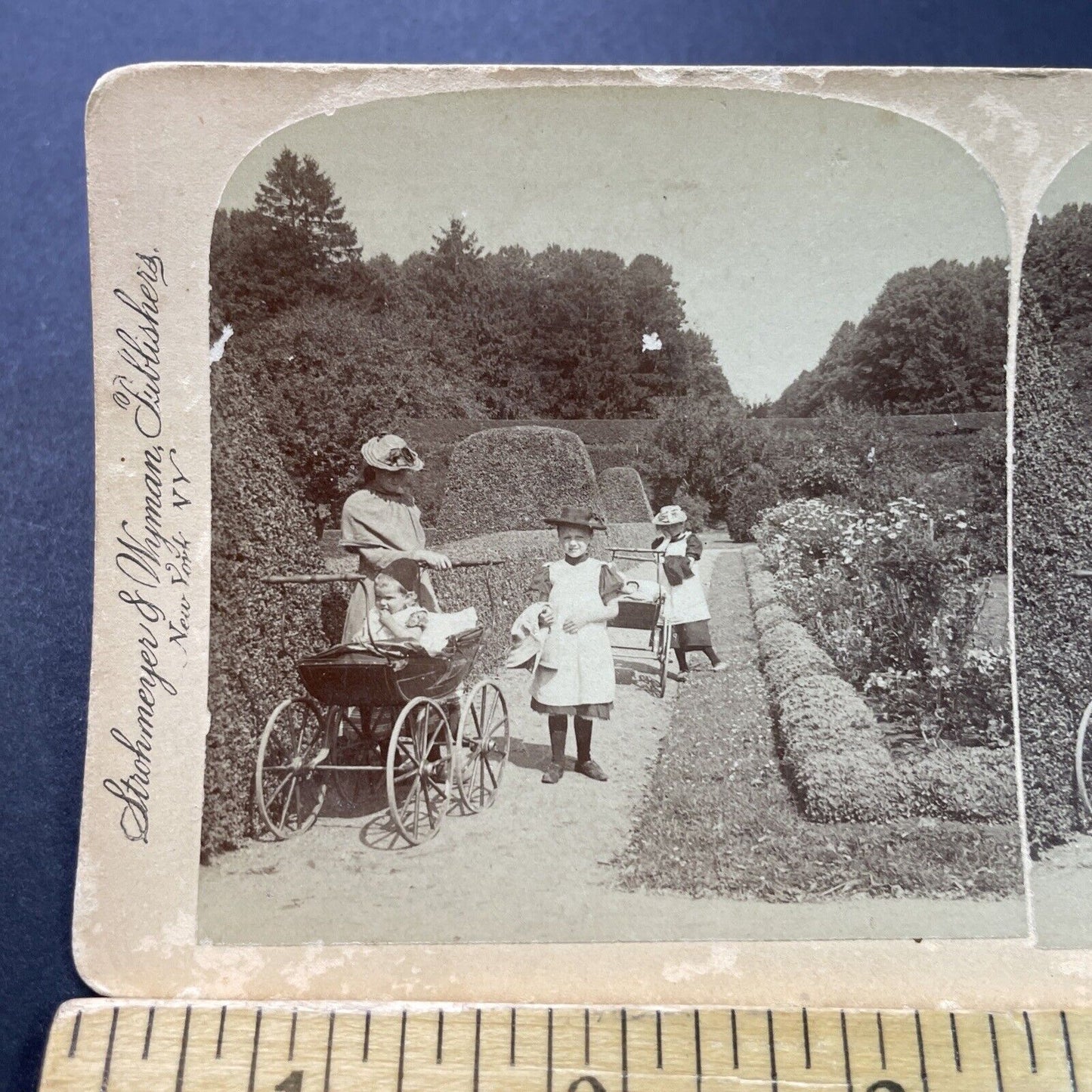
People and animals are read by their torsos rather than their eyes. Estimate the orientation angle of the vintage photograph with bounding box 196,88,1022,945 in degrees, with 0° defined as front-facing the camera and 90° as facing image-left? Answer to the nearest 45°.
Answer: approximately 0°
